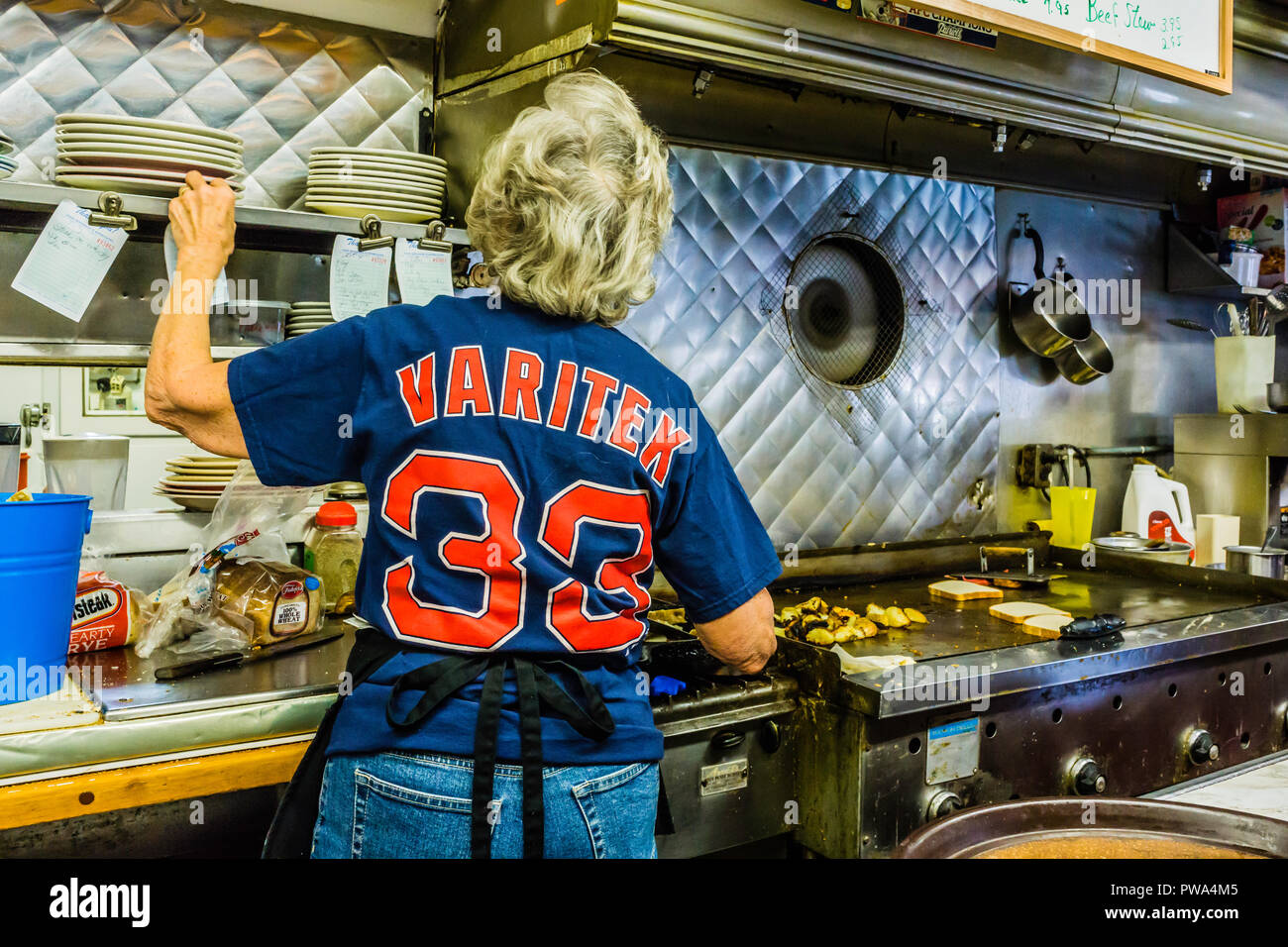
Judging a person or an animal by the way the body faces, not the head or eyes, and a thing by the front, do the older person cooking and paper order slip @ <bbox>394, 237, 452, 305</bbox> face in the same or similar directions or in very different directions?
very different directions

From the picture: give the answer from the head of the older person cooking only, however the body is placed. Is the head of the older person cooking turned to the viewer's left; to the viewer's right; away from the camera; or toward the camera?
away from the camera

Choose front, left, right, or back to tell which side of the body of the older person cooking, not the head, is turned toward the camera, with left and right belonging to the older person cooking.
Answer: back

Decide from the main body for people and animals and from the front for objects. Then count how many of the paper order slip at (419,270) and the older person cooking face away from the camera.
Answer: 1

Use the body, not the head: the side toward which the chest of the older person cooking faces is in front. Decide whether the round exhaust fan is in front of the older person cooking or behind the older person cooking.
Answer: in front

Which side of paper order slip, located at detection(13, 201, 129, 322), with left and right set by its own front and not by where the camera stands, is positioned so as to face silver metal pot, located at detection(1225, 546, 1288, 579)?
left

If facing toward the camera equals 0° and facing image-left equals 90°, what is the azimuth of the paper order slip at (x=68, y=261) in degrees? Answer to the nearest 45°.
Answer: approximately 0°

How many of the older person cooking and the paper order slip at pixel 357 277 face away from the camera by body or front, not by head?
1

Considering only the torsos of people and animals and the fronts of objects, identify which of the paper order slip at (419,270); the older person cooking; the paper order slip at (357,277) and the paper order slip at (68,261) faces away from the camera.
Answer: the older person cooking

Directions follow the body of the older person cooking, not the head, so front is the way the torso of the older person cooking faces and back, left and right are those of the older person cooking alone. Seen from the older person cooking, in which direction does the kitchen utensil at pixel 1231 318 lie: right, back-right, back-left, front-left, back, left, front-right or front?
front-right
